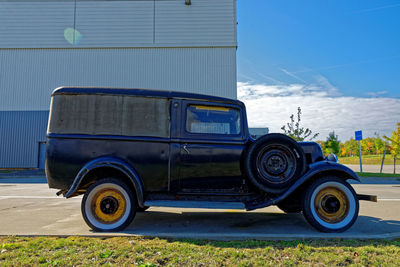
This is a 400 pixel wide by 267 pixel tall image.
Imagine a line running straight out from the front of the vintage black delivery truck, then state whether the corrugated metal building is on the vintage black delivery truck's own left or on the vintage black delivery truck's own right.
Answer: on the vintage black delivery truck's own left

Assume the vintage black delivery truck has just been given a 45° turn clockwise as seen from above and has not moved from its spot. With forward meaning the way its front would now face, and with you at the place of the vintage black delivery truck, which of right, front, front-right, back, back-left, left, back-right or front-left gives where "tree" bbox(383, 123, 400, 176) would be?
left

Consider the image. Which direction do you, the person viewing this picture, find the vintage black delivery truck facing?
facing to the right of the viewer
